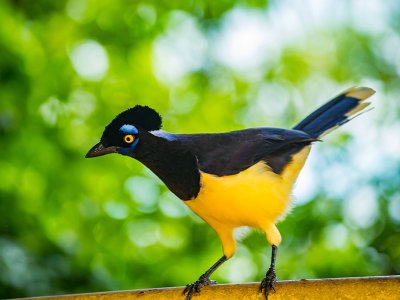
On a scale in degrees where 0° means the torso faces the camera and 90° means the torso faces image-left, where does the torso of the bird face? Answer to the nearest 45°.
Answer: approximately 90°
